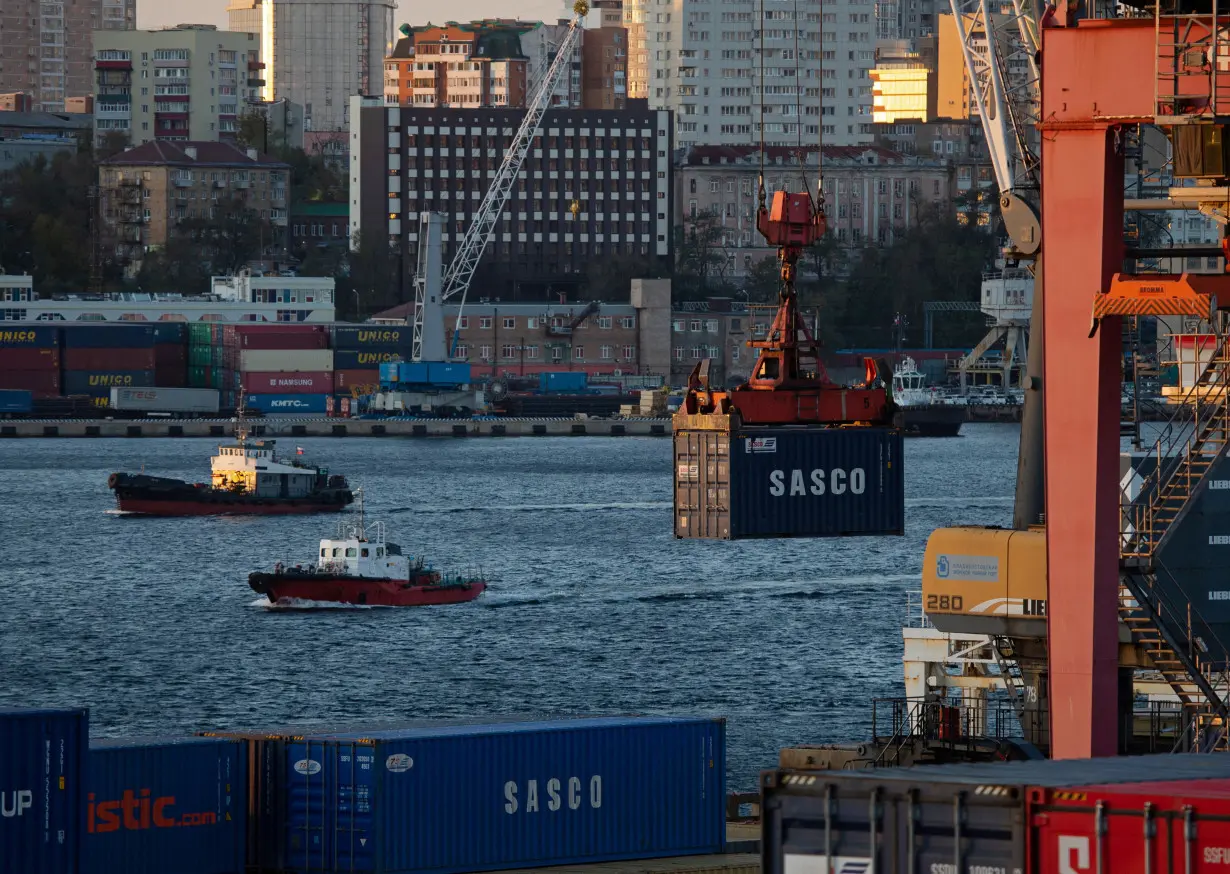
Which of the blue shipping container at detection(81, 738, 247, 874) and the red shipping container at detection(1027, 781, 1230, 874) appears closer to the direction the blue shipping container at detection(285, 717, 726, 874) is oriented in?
the blue shipping container

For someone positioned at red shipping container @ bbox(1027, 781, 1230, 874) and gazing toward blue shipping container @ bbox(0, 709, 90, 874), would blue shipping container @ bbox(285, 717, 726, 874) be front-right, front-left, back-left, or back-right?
front-right

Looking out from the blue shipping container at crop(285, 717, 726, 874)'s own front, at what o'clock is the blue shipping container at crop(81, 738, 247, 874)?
the blue shipping container at crop(81, 738, 247, 874) is roughly at 1 o'clock from the blue shipping container at crop(285, 717, 726, 874).

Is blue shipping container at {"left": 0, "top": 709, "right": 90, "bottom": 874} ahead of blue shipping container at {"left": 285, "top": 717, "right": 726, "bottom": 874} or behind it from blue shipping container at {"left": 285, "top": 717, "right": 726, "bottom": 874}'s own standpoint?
ahead

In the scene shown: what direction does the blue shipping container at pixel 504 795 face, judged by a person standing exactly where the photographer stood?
facing the viewer and to the left of the viewer

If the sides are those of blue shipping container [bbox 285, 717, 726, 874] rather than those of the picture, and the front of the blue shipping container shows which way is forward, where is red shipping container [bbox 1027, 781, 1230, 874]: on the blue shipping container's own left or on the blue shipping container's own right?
on the blue shipping container's own left

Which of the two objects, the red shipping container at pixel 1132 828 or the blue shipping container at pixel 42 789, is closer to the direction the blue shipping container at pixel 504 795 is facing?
the blue shipping container
